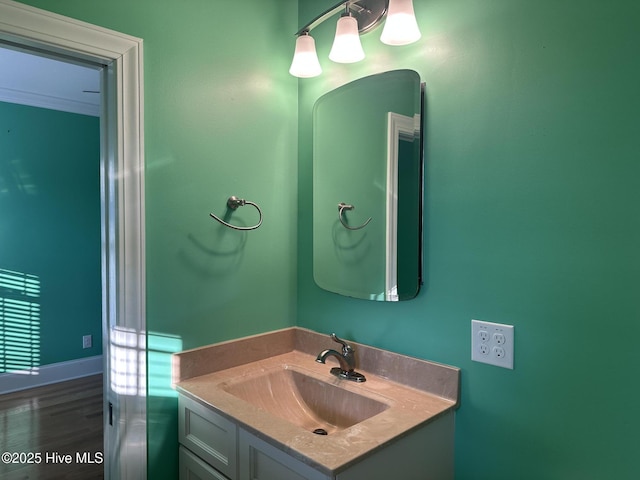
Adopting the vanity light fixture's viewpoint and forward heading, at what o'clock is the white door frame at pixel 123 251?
The white door frame is roughly at 1 o'clock from the vanity light fixture.

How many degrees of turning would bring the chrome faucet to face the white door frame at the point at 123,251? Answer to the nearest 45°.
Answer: approximately 45° to its right

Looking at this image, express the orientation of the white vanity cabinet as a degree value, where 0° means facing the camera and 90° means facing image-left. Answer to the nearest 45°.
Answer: approximately 45°

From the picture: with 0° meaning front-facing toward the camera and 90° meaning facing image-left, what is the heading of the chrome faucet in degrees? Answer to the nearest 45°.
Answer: approximately 45°

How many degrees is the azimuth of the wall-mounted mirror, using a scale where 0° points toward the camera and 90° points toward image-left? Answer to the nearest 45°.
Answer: approximately 45°
